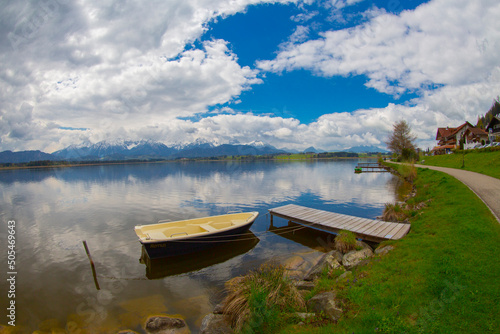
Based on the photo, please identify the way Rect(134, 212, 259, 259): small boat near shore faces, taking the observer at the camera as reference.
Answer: facing away from the viewer and to the right of the viewer

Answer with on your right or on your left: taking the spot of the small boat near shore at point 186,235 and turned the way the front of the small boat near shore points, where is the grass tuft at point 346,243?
on your right

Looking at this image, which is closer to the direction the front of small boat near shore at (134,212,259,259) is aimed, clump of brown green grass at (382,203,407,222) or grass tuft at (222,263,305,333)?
the clump of brown green grass

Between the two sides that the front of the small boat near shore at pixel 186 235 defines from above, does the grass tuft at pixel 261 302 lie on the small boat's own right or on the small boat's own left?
on the small boat's own right
